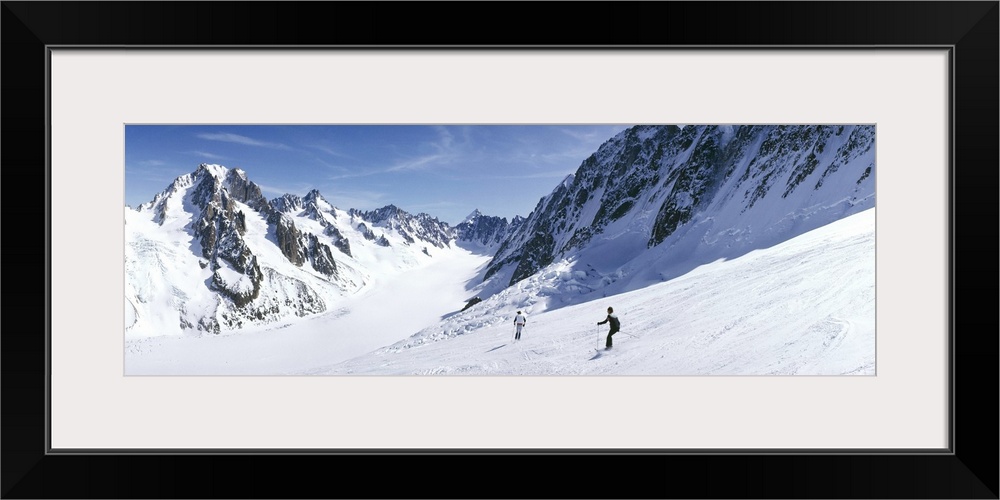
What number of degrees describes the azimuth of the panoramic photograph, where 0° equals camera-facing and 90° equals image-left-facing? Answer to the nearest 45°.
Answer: approximately 0°
